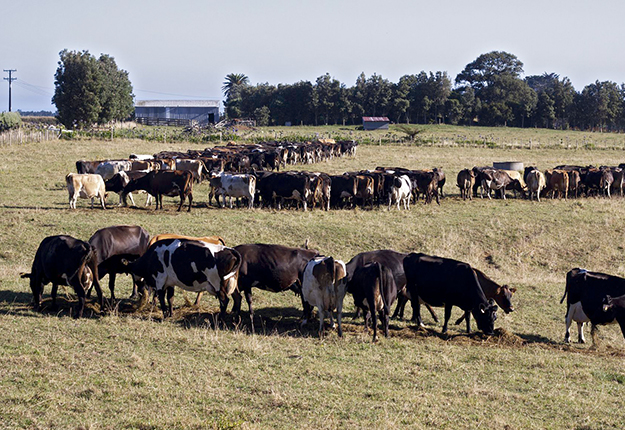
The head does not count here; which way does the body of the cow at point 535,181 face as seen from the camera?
away from the camera

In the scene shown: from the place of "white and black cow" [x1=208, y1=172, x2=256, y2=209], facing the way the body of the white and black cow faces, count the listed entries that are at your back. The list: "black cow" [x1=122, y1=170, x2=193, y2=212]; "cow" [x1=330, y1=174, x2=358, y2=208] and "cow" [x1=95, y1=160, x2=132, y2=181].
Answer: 1

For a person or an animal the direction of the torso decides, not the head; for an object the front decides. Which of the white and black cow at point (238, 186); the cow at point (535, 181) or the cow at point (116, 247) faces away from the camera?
the cow at point (535, 181)

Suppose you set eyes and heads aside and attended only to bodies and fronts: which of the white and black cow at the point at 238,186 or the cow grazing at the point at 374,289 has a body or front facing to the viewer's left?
the white and black cow

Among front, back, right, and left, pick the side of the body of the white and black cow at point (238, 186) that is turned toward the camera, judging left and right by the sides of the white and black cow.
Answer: left

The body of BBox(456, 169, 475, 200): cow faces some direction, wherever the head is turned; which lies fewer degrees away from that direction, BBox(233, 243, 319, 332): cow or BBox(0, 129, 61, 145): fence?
the fence

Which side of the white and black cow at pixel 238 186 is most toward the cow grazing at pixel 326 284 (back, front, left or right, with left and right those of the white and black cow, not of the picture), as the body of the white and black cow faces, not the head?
left

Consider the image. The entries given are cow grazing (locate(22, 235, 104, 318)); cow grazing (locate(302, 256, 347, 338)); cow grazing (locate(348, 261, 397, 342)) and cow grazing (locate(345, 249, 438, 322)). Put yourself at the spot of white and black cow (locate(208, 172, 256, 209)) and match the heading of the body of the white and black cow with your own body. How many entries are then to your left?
4

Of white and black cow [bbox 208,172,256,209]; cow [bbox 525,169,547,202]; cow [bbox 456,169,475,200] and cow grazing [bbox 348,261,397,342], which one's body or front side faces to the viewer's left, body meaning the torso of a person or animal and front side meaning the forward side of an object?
the white and black cow

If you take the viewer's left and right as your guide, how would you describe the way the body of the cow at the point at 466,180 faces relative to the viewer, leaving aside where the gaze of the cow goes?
facing away from the viewer
